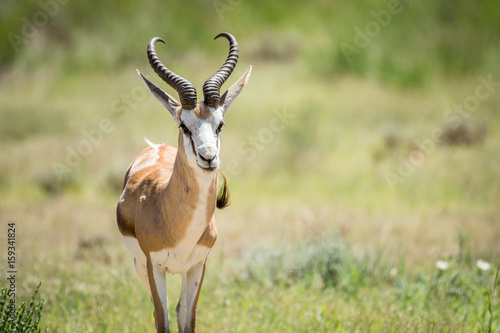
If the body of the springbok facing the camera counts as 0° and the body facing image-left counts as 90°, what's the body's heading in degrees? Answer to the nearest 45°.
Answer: approximately 315°
